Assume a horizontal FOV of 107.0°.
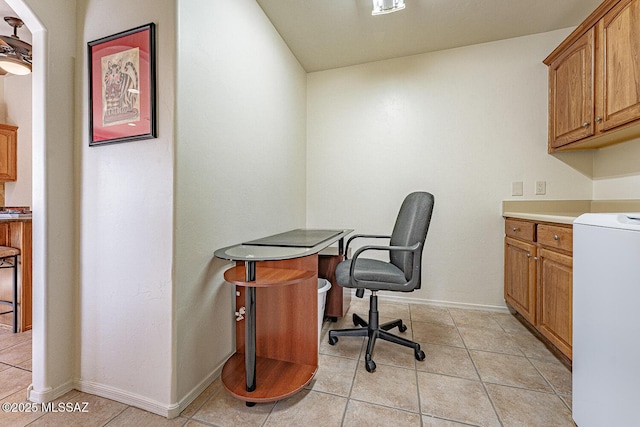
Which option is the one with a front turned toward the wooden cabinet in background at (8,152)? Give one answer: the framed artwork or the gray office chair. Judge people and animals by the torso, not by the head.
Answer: the gray office chair

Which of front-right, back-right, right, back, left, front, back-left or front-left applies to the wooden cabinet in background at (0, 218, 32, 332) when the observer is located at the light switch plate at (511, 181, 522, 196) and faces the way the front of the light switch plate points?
front-right

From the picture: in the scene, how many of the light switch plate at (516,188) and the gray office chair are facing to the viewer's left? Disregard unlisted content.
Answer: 1

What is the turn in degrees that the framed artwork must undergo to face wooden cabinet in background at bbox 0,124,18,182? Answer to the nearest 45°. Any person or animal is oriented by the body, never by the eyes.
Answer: approximately 135° to its right

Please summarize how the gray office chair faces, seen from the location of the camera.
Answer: facing to the left of the viewer

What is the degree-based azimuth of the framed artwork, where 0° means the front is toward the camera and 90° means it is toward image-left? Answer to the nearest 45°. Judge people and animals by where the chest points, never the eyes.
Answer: approximately 45°

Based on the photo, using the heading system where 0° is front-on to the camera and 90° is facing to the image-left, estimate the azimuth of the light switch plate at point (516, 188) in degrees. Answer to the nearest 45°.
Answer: approximately 0°

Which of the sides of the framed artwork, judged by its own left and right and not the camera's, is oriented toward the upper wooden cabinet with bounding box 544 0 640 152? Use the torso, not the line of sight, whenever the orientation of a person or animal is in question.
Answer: left

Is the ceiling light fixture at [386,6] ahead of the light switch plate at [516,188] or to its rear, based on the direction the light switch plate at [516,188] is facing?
ahead
